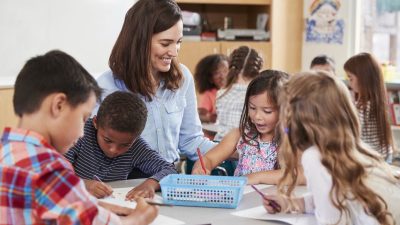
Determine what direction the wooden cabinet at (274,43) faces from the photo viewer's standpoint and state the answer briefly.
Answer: facing the viewer

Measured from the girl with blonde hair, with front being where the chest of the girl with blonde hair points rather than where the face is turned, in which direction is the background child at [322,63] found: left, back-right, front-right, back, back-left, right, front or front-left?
front-right

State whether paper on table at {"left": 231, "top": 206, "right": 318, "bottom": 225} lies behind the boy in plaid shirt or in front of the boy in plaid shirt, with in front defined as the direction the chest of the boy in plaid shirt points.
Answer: in front

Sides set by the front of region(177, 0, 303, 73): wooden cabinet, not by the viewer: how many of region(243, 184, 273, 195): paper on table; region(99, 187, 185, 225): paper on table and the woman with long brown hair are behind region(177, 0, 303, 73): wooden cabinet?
0

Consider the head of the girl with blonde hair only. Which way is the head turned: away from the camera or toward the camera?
away from the camera

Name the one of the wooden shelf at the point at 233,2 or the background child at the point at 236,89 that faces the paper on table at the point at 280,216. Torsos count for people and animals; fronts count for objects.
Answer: the wooden shelf

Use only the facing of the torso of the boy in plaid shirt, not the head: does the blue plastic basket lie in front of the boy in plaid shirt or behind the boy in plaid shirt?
in front

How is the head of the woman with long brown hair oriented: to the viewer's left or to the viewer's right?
to the viewer's right

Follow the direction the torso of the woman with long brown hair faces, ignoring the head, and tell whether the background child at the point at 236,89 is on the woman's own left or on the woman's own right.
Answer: on the woman's own left

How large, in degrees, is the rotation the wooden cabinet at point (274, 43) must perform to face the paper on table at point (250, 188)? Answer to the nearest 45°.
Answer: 0° — it already faces it

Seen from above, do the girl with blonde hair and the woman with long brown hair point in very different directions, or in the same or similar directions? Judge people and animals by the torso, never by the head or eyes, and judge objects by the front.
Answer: very different directions

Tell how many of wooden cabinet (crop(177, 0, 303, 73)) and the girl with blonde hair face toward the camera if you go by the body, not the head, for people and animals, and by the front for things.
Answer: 1

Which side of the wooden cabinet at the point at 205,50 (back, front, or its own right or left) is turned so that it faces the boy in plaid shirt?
front

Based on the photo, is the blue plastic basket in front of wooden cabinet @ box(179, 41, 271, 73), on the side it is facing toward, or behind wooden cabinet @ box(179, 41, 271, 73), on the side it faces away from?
in front
